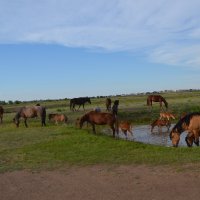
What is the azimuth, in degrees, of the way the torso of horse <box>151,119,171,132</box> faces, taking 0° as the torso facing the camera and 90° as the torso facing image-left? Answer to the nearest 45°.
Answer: approximately 90°

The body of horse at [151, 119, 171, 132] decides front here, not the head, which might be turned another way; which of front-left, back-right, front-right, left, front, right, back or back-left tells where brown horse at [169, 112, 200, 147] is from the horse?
left

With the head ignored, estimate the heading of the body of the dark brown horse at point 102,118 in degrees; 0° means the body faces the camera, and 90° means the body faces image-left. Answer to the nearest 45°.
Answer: approximately 90°

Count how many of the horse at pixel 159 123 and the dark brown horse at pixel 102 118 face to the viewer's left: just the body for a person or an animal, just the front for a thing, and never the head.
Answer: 2

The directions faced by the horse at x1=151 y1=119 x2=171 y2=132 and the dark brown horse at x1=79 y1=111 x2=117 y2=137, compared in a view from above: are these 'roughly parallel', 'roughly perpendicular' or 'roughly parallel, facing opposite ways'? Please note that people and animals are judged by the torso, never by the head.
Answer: roughly parallel

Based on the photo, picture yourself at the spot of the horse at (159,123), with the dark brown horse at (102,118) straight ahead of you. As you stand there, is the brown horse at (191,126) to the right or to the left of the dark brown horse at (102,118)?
left

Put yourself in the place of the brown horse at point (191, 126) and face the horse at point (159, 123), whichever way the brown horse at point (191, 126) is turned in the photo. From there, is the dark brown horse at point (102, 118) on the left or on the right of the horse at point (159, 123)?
left

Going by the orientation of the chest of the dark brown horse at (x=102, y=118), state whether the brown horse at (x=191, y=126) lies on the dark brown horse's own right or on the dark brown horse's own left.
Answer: on the dark brown horse's own left

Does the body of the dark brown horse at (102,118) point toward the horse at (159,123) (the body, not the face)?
no

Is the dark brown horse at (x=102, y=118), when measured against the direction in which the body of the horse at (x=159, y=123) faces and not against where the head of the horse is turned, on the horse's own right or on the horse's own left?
on the horse's own left
